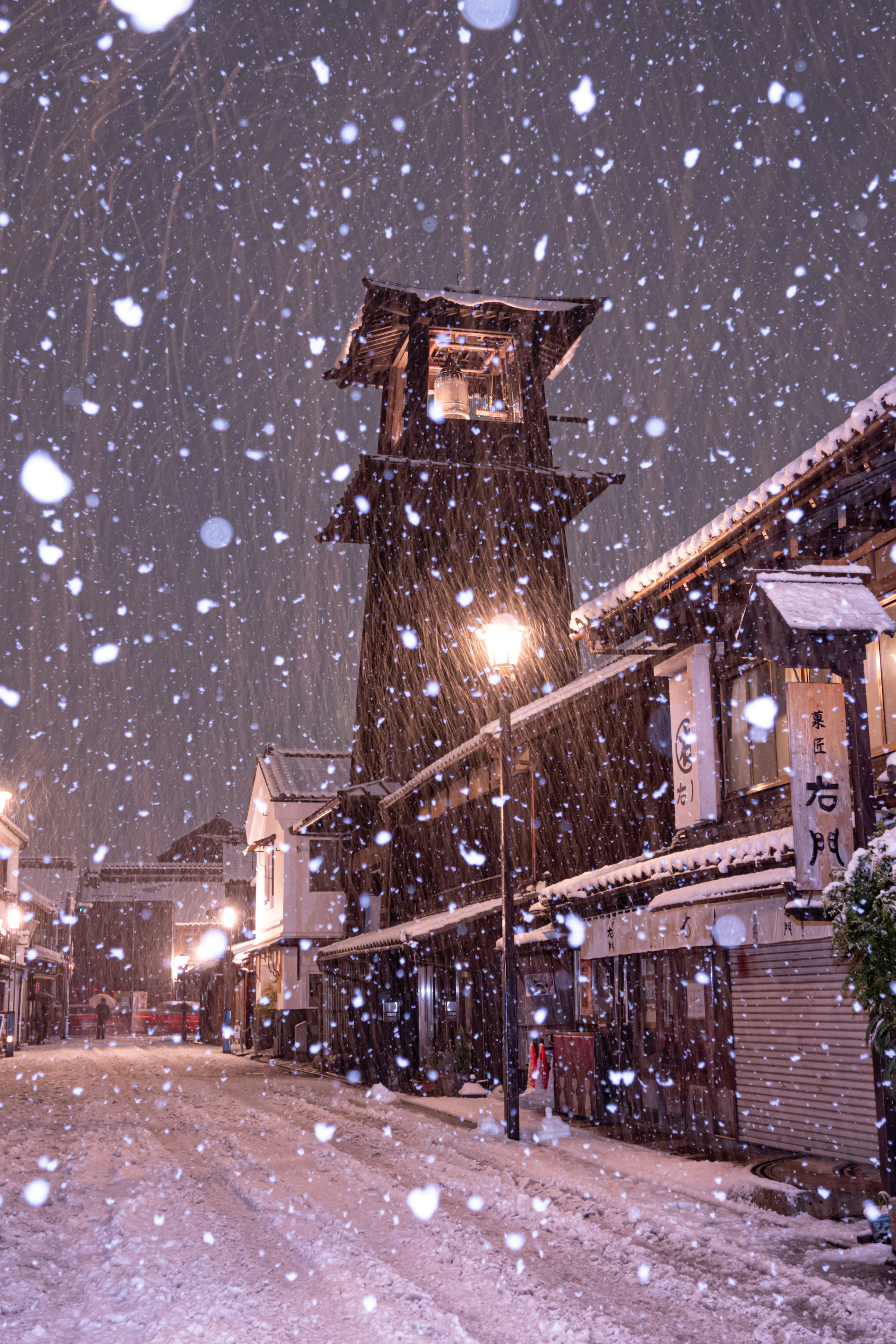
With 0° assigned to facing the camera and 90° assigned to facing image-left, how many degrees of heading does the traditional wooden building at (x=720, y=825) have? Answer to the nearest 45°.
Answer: approximately 45°

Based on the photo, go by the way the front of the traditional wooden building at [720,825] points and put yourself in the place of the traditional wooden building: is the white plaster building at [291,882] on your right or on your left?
on your right

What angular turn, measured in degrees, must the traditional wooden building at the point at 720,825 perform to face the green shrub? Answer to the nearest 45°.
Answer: approximately 45° to its left

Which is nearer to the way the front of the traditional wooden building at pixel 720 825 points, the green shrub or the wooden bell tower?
the green shrub

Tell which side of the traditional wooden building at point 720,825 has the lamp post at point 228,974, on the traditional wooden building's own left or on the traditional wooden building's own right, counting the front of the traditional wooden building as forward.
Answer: on the traditional wooden building's own right

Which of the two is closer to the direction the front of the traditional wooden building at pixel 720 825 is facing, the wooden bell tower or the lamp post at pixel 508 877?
the lamp post
